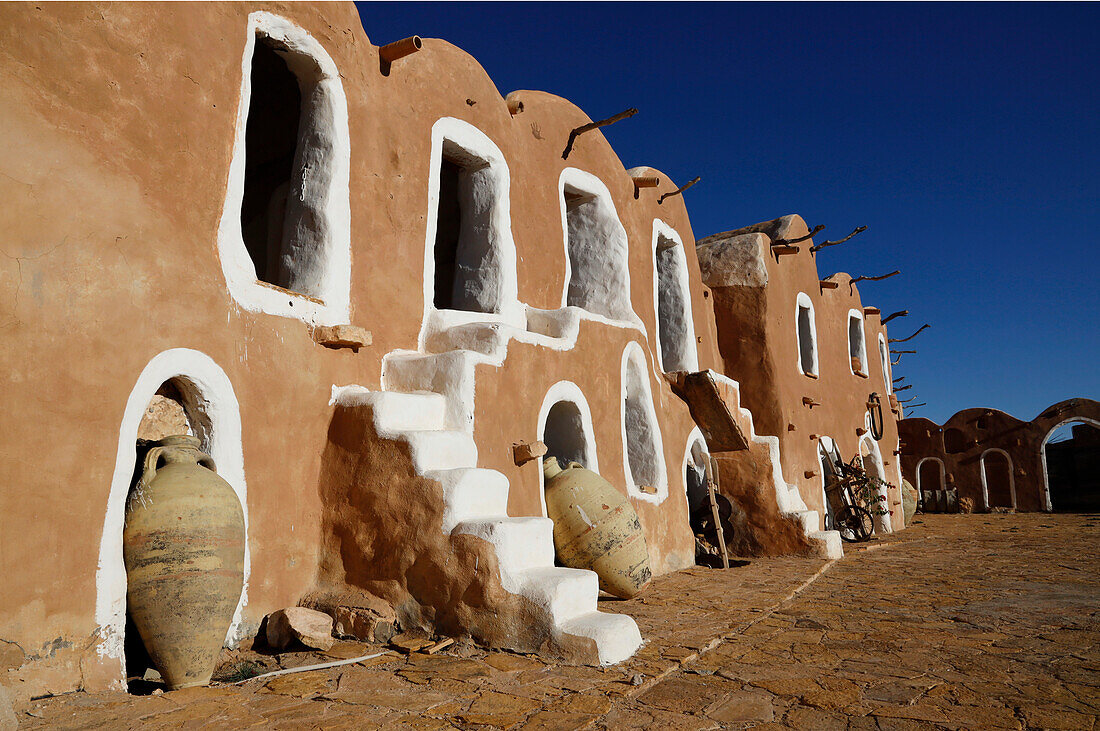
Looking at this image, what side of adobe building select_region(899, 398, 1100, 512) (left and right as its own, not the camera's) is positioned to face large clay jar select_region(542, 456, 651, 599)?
front

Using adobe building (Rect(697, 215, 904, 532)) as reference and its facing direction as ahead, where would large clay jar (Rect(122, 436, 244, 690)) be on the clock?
The large clay jar is roughly at 2 o'clock from the adobe building.

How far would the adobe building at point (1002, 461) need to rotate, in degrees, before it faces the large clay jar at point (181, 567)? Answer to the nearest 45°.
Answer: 0° — it already faces it

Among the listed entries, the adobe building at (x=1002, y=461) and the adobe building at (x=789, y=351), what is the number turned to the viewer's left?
0

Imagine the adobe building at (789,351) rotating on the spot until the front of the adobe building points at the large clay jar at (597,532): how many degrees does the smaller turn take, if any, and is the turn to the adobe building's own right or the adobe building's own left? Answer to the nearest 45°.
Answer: approximately 45° to the adobe building's own right

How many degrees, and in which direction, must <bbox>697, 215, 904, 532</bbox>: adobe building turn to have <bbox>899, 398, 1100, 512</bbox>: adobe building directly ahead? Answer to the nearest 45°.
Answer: approximately 90° to its left

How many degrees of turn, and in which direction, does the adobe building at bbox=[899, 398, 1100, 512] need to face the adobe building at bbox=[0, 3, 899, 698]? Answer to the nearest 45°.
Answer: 0° — it already faces it

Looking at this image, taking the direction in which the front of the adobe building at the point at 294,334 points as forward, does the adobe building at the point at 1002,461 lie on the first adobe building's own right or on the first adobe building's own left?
on the first adobe building's own left

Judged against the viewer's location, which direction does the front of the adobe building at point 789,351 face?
facing the viewer and to the right of the viewer

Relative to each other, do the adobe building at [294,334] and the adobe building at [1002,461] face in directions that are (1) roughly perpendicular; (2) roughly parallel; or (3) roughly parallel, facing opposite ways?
roughly perpendicular

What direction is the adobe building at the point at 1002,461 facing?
toward the camera
